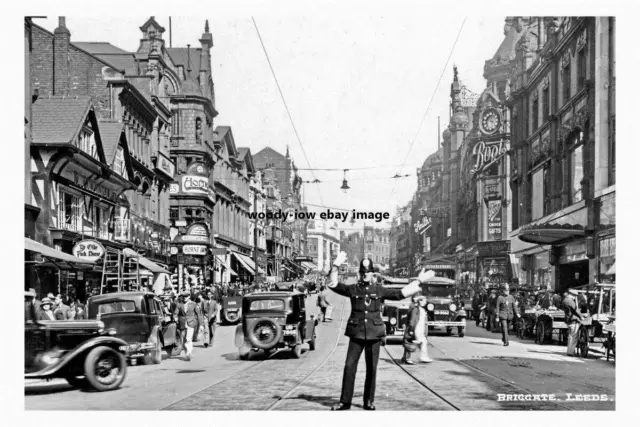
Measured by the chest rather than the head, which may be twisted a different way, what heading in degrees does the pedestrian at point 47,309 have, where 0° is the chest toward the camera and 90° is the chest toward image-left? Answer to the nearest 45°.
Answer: approximately 0°

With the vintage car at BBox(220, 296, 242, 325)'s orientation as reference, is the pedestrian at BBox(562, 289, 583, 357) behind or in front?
behind

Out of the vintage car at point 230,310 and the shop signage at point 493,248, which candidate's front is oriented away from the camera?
the vintage car

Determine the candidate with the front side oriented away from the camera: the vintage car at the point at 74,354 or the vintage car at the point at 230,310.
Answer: the vintage car at the point at 230,310

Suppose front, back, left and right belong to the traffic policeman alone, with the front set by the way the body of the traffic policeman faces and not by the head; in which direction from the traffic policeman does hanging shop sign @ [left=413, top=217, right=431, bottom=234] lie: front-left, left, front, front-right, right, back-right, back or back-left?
back
